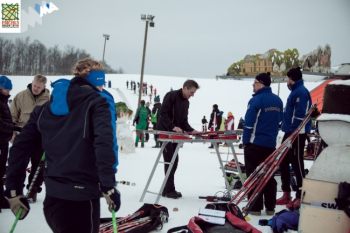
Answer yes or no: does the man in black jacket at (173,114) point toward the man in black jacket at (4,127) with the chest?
no

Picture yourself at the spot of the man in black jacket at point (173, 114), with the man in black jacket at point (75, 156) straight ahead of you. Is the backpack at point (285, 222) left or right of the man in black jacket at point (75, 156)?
left

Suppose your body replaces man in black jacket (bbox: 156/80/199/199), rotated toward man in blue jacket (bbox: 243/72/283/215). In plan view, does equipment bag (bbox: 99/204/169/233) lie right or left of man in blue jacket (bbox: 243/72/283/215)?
right

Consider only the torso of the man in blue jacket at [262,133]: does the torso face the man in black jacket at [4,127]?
no

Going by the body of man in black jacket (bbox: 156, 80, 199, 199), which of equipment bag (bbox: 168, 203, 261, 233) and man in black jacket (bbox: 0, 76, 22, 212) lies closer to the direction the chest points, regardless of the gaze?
the equipment bag

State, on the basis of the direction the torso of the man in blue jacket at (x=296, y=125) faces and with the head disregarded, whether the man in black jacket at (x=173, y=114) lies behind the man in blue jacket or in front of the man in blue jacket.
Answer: in front
